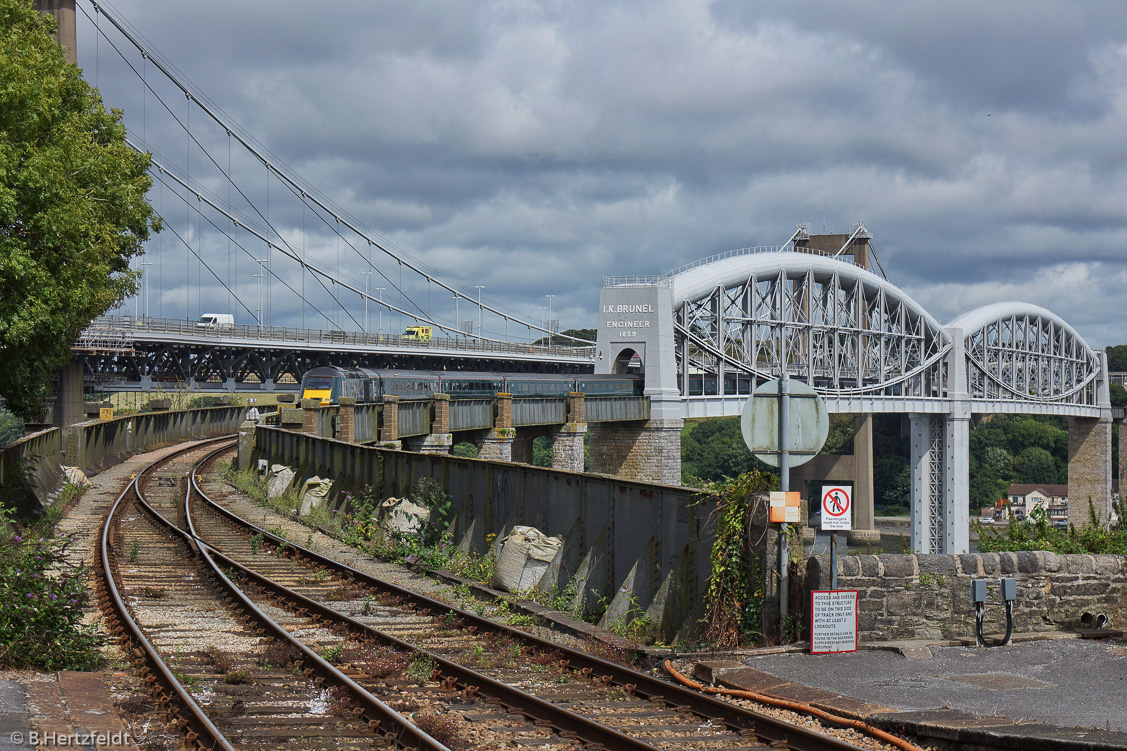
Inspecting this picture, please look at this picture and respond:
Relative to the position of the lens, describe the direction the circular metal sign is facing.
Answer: facing away from the viewer

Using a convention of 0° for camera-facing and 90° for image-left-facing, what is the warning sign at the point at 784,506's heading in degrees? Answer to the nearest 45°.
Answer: approximately 0°

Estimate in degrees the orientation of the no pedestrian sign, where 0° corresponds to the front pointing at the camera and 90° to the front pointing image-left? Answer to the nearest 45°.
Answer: approximately 0°

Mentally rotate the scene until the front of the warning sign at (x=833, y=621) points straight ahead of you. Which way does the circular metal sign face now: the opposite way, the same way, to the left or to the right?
the opposite way
